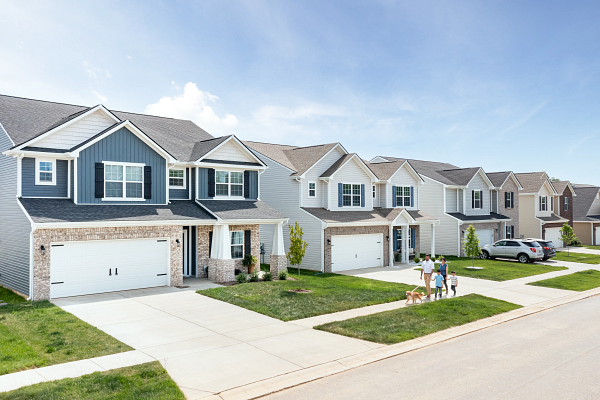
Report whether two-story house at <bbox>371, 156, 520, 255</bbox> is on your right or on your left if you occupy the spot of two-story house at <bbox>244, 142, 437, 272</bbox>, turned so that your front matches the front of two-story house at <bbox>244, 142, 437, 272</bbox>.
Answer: on your left

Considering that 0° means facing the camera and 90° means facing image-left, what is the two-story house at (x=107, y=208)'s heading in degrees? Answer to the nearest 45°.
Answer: approximately 315°

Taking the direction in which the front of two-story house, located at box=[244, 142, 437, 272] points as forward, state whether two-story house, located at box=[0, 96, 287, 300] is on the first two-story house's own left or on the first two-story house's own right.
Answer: on the first two-story house's own right

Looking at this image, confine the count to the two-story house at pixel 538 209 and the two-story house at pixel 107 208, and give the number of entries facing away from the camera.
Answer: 0

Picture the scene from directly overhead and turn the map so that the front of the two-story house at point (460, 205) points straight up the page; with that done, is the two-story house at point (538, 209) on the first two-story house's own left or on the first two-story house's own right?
on the first two-story house's own left

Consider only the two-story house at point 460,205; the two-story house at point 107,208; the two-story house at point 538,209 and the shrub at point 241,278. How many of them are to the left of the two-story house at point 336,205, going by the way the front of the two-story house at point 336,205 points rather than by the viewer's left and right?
2

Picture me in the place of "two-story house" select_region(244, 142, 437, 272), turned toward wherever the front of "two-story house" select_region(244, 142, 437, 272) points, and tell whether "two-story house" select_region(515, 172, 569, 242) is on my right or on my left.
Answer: on my left

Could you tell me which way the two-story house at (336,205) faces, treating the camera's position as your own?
facing the viewer and to the right of the viewer

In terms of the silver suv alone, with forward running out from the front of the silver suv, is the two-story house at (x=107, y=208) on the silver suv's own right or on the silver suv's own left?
on the silver suv's own left

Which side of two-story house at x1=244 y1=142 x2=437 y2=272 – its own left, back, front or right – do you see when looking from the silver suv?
left

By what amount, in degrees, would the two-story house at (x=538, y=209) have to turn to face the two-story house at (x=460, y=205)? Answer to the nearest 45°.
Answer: approximately 90° to its right

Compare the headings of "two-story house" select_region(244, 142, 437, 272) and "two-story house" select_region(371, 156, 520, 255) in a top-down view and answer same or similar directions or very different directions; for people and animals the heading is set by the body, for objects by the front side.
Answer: same or similar directions

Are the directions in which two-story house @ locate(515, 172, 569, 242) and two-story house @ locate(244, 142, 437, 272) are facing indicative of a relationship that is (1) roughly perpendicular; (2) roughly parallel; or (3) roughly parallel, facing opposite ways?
roughly parallel

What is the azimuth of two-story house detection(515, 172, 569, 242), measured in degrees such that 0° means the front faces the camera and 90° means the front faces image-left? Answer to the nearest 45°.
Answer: approximately 315°

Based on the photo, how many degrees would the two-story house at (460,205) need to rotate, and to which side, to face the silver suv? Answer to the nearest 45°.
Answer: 0° — it already faces it

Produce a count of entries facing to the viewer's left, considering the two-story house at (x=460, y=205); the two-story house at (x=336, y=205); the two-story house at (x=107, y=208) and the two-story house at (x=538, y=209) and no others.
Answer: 0
